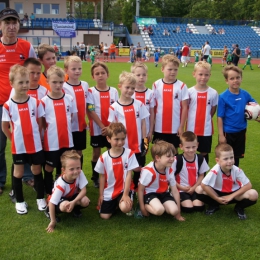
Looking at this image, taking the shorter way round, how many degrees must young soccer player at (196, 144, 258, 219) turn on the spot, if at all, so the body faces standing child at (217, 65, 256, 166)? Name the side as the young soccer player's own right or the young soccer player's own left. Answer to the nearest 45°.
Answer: approximately 180°

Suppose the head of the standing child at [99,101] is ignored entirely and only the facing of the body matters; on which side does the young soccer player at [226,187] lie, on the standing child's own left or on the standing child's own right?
on the standing child's own left

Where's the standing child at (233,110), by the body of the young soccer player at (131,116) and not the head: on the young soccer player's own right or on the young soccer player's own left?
on the young soccer player's own left
